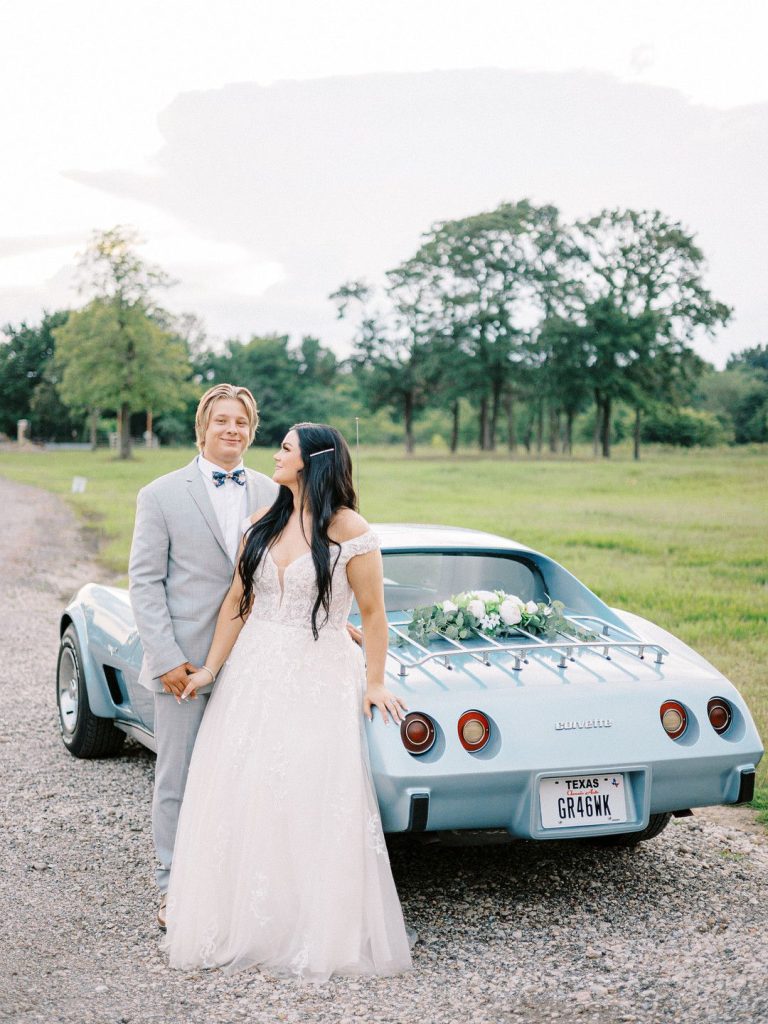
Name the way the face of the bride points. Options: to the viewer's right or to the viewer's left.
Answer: to the viewer's left

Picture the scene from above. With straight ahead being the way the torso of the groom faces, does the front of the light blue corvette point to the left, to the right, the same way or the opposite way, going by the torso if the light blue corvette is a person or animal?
the opposite way

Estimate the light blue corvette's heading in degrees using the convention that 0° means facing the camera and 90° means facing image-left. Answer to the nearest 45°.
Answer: approximately 135°

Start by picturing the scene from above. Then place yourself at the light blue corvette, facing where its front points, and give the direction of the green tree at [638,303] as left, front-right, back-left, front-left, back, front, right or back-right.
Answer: front-right

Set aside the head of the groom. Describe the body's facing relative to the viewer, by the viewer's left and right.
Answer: facing the viewer and to the right of the viewer

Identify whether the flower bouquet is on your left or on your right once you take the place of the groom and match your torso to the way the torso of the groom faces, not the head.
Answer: on your left
